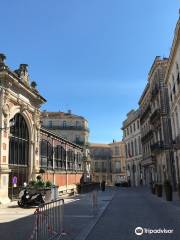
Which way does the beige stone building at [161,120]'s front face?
to the viewer's left

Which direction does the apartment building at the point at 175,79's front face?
to the viewer's left

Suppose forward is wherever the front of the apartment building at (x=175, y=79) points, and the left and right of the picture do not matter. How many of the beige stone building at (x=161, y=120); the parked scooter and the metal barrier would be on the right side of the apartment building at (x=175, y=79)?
1

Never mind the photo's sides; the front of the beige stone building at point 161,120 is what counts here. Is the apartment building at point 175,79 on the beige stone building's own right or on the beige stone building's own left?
on the beige stone building's own left

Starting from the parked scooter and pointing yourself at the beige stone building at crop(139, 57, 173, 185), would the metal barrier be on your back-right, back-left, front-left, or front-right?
back-right

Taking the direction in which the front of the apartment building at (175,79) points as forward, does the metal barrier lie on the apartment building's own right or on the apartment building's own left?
on the apartment building's own left

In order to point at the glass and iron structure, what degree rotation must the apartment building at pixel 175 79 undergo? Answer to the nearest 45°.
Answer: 0° — it already faces it

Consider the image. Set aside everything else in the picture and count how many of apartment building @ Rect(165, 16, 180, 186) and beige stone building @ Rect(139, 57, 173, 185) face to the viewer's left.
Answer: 2

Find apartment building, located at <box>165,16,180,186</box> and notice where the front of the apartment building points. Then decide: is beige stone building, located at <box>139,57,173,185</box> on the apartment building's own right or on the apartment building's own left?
on the apartment building's own right

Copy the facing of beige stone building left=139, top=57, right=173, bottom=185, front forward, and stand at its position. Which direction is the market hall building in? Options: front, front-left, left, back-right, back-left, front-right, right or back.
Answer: front-left

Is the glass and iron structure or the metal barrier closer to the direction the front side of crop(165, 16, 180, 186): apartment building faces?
the glass and iron structure

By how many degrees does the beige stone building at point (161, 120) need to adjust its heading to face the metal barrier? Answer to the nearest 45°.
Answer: approximately 90° to its left
